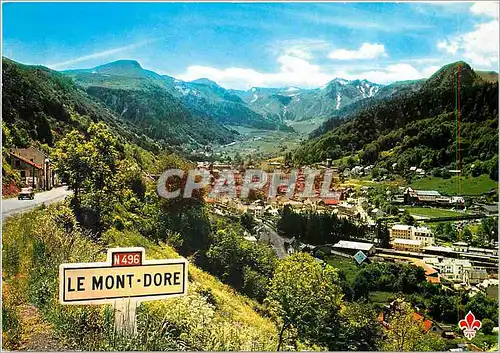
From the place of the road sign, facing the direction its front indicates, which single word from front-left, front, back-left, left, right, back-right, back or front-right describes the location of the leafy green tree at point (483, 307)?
left

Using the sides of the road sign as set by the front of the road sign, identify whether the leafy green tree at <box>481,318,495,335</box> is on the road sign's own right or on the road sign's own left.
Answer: on the road sign's own left

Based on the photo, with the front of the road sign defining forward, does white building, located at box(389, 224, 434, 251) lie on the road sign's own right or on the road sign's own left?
on the road sign's own left

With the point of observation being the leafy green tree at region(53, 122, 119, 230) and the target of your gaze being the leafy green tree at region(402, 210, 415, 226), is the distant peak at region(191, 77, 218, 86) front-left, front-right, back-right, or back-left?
front-left

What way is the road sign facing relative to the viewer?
toward the camera

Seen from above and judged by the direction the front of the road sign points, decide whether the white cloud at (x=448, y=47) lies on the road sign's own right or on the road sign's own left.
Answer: on the road sign's own left
